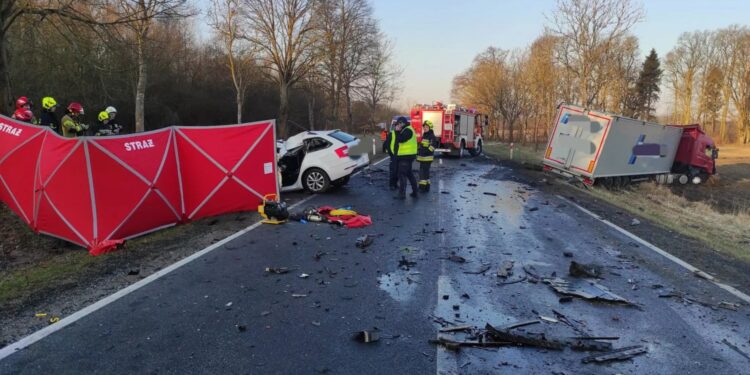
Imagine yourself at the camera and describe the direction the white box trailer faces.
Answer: facing away from the viewer and to the right of the viewer

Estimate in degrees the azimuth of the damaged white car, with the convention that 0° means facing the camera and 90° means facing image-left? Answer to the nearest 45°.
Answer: approximately 135°

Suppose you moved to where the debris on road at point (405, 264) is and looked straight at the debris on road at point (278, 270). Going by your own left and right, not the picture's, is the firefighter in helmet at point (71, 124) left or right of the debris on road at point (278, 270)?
right

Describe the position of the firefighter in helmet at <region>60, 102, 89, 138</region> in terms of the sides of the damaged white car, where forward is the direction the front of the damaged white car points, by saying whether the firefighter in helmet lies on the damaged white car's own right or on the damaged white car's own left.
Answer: on the damaged white car's own left

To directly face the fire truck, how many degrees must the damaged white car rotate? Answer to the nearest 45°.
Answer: approximately 90° to its right

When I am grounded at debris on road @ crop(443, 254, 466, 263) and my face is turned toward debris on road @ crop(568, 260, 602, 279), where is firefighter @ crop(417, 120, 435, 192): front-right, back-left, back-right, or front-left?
back-left
